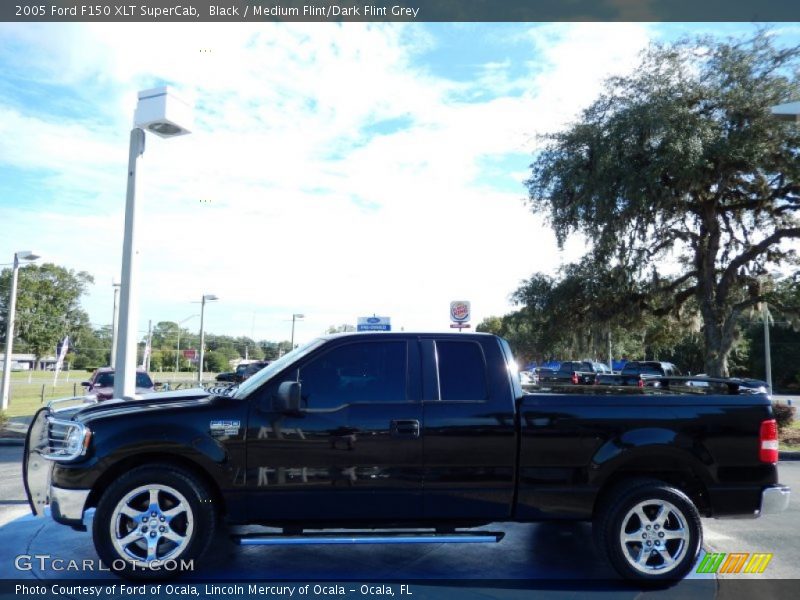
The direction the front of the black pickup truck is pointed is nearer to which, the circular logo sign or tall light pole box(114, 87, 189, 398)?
the tall light pole

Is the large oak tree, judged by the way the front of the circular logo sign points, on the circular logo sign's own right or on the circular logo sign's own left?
on the circular logo sign's own left

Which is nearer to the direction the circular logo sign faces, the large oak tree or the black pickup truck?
the black pickup truck

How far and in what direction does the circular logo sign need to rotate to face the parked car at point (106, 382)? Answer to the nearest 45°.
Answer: approximately 90° to its right

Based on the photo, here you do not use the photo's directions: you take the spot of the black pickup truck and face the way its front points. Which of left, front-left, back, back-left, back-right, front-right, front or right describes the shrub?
back-right

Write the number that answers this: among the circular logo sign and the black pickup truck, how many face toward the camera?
1

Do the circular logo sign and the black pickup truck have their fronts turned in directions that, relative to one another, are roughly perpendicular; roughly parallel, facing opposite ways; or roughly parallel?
roughly perpendicular

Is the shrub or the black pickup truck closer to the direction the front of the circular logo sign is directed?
the black pickup truck

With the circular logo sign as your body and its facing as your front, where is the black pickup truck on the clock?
The black pickup truck is roughly at 12 o'clock from the circular logo sign.

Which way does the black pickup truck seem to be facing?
to the viewer's left

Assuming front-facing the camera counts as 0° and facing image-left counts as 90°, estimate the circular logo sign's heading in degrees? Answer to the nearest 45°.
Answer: approximately 0°
